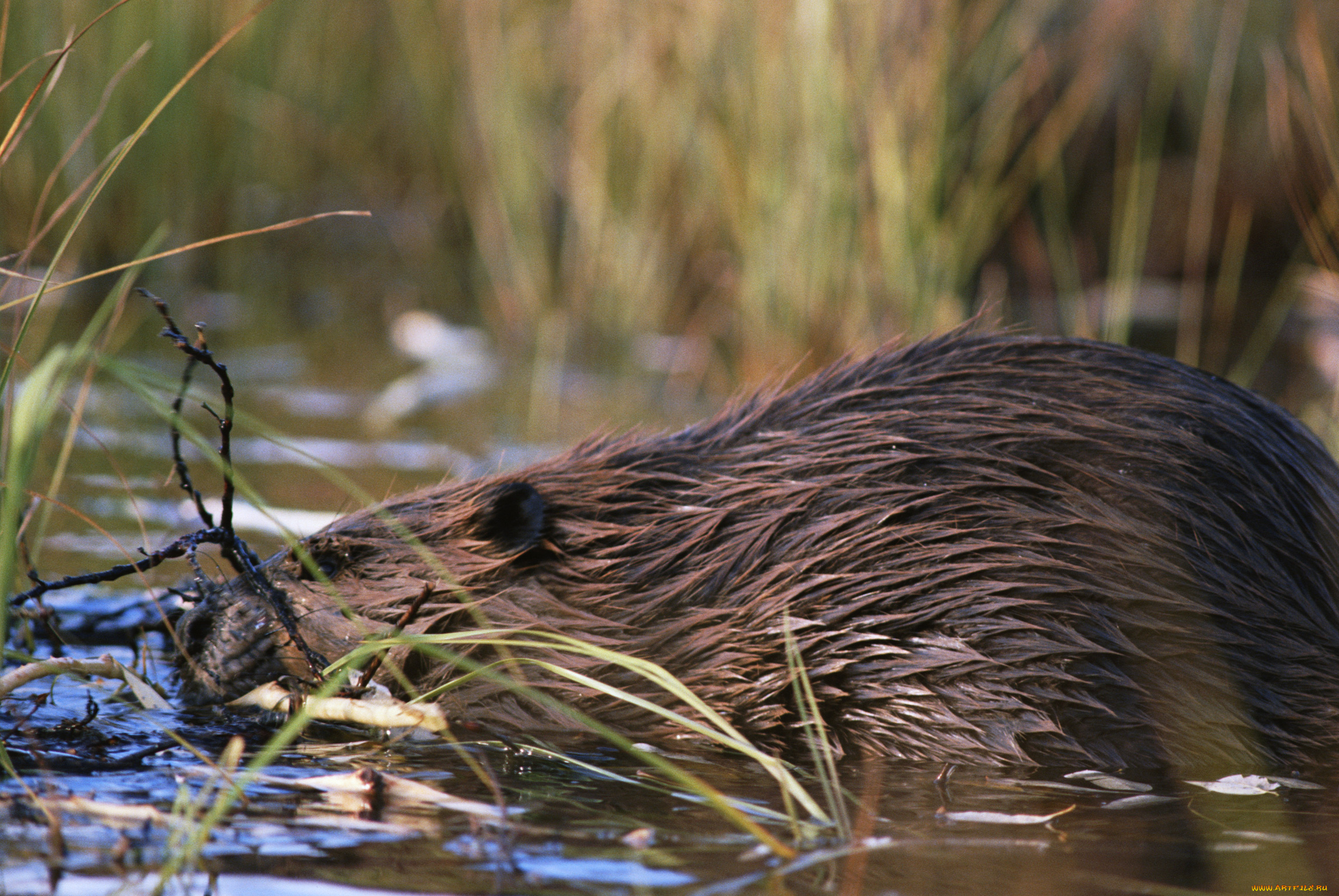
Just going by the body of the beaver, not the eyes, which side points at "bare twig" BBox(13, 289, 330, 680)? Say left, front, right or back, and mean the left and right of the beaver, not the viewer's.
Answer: front

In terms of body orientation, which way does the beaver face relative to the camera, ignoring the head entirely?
to the viewer's left

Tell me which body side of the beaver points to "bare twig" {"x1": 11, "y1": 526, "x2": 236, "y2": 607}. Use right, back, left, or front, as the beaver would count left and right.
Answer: front
